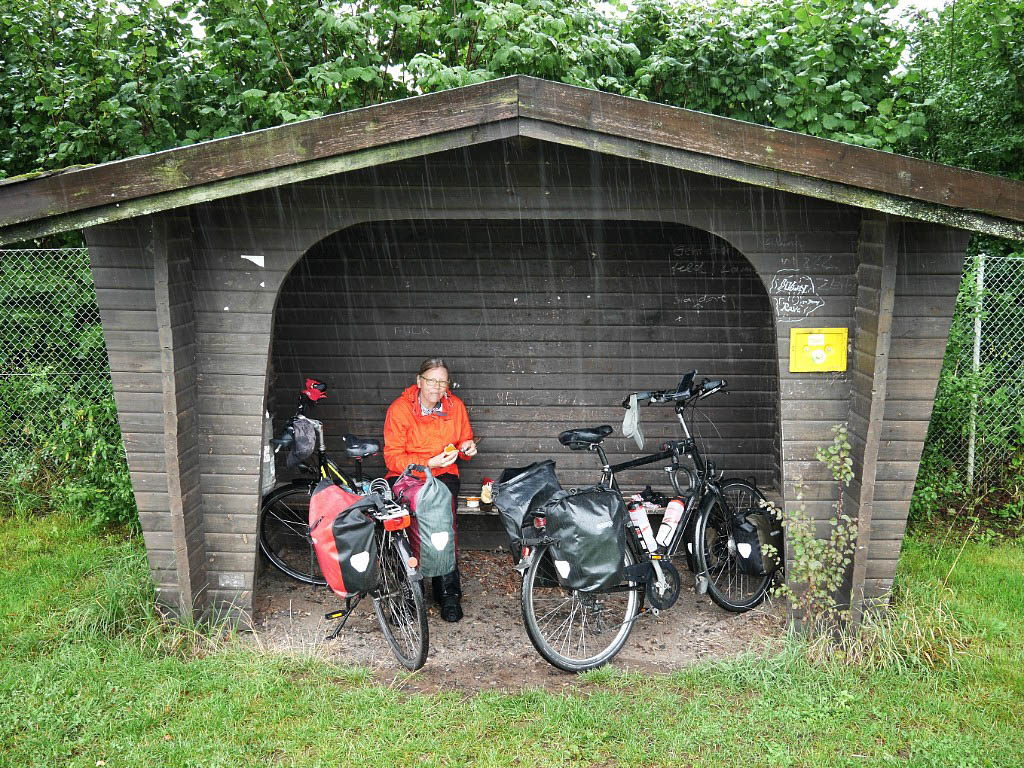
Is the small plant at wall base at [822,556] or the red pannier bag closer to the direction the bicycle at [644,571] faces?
the small plant at wall base

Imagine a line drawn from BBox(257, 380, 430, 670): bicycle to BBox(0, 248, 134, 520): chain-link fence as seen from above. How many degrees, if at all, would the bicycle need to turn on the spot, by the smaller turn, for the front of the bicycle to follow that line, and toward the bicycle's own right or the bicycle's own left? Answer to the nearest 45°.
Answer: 0° — it already faces it

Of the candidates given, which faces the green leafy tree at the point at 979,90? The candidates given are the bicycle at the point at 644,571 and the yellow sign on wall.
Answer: the bicycle

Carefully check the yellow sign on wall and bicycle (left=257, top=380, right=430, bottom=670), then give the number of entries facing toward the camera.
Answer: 1

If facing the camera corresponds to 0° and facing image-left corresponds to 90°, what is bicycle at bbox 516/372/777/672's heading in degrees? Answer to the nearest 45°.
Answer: approximately 225°

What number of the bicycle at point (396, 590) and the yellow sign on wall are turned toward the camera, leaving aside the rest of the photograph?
1

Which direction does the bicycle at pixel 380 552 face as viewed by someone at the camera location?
facing away from the viewer and to the left of the viewer

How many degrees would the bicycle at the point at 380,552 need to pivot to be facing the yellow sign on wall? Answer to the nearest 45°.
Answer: approximately 135° to its right
